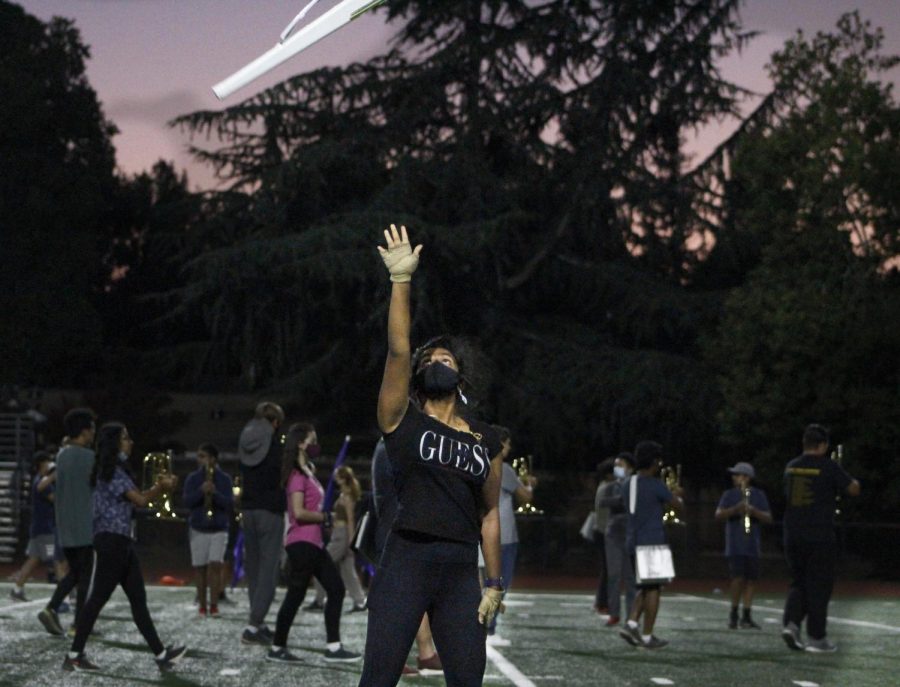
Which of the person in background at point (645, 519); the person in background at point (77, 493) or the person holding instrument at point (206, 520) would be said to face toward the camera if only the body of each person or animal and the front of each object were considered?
the person holding instrument

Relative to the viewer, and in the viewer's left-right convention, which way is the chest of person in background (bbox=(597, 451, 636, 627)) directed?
facing the viewer and to the left of the viewer

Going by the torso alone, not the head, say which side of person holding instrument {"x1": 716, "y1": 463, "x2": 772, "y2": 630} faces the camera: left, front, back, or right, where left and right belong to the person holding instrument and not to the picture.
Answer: front

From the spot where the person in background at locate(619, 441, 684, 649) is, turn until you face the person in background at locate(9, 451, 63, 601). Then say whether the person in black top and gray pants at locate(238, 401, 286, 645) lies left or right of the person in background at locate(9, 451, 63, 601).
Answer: left

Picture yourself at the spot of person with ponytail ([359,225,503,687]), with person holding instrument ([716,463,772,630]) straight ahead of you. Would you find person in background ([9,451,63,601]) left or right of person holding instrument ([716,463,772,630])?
left

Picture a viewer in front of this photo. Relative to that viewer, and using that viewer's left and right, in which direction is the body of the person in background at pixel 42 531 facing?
facing to the right of the viewer

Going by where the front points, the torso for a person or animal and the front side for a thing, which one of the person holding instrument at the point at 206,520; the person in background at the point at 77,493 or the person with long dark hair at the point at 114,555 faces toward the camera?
the person holding instrument
